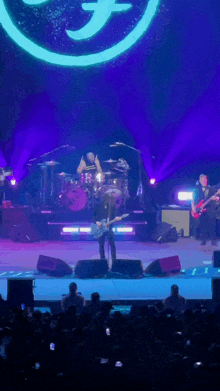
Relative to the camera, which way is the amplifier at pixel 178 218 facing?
toward the camera

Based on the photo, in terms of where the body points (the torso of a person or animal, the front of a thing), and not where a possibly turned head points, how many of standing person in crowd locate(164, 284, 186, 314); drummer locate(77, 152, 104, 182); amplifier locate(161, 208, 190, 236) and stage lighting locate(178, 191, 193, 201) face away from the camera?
1

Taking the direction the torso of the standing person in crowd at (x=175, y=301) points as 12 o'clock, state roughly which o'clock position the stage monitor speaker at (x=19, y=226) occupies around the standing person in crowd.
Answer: The stage monitor speaker is roughly at 11 o'clock from the standing person in crowd.

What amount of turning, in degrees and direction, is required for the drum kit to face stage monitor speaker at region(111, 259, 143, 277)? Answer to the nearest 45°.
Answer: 0° — it already faces it

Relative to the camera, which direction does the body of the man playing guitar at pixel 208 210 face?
toward the camera

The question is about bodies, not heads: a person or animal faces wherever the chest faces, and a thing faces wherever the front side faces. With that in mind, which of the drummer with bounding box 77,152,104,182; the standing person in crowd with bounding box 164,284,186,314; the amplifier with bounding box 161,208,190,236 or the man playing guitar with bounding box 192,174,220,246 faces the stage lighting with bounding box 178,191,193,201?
the standing person in crowd

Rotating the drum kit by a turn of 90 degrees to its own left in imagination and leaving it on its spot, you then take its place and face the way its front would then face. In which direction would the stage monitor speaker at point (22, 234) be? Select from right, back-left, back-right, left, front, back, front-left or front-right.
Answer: back-right

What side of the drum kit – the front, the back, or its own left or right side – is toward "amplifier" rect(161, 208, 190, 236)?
left

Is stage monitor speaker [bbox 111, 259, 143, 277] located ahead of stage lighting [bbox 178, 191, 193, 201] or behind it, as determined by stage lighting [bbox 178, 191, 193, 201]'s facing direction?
ahead

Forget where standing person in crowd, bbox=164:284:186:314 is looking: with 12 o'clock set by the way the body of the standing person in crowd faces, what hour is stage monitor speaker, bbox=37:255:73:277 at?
The stage monitor speaker is roughly at 11 o'clock from the standing person in crowd.

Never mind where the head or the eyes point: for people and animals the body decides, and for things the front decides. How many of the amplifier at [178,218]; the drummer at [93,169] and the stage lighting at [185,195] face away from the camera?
0

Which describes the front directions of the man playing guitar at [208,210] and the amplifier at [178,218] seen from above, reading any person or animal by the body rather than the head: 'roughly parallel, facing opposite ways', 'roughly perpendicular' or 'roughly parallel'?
roughly parallel

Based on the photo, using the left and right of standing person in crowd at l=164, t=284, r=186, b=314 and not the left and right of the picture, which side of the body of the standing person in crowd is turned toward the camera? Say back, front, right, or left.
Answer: back

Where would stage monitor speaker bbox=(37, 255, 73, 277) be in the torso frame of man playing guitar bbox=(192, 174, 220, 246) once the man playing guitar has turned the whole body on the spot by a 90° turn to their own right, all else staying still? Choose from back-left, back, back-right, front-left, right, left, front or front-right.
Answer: front-left

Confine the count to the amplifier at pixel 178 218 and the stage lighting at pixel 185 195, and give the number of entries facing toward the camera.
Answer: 2

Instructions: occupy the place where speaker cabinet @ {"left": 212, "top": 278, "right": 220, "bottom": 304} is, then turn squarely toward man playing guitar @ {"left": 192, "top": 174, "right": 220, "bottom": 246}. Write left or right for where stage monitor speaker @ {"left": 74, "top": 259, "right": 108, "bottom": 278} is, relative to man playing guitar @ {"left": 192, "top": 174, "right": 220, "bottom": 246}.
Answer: left

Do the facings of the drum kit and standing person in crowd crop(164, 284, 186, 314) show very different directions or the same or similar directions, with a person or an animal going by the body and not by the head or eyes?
very different directions

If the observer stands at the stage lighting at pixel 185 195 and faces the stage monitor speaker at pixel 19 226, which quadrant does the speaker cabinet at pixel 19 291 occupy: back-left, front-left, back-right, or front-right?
front-left
